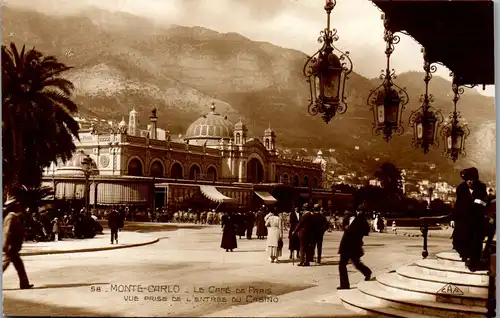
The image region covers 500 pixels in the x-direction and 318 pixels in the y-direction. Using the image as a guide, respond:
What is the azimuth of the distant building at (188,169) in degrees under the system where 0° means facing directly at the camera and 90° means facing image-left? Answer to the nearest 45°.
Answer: approximately 315°

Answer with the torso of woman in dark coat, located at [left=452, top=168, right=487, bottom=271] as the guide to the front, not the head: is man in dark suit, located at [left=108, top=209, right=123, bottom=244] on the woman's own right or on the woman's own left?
on the woman's own right

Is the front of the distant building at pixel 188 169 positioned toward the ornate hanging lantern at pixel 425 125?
yes
